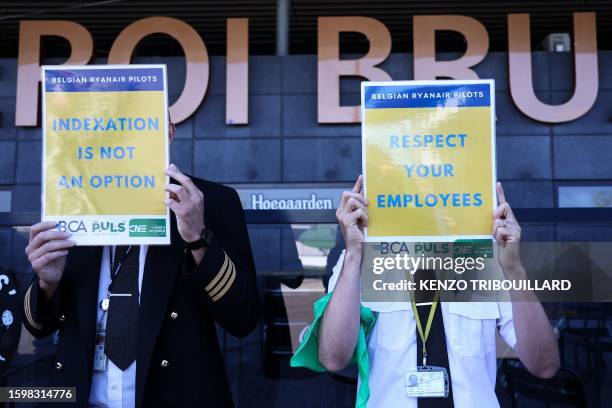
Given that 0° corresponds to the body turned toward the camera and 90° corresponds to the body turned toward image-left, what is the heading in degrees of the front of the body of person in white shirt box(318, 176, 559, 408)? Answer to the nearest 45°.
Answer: approximately 0°
